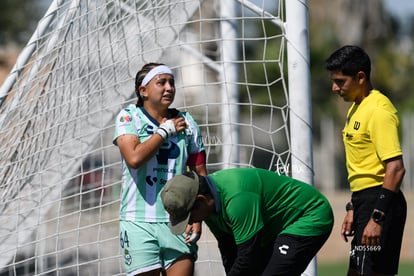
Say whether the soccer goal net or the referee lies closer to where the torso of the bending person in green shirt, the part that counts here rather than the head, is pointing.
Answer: the soccer goal net

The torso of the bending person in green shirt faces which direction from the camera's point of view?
to the viewer's left

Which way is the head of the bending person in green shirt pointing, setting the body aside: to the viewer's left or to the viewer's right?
to the viewer's left
